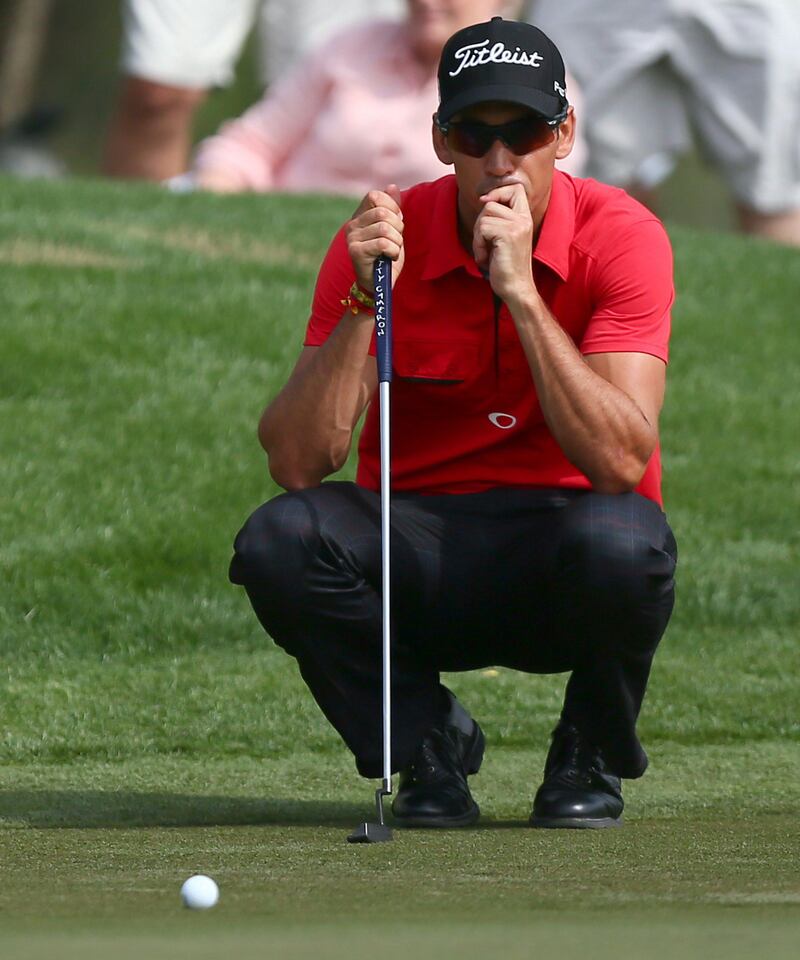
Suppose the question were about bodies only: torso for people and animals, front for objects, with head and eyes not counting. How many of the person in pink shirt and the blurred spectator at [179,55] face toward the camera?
2

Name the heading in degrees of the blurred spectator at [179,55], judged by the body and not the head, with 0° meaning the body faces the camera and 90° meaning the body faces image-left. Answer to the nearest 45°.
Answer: approximately 0°

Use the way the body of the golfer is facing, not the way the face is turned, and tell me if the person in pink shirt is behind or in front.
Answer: behind

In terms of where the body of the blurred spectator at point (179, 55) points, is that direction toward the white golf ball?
yes

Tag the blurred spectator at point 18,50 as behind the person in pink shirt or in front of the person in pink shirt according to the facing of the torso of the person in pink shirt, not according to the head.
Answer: behind
